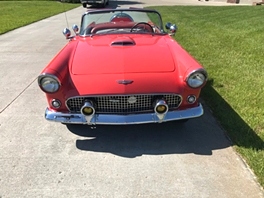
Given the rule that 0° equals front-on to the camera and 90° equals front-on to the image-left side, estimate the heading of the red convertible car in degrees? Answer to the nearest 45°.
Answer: approximately 0°
